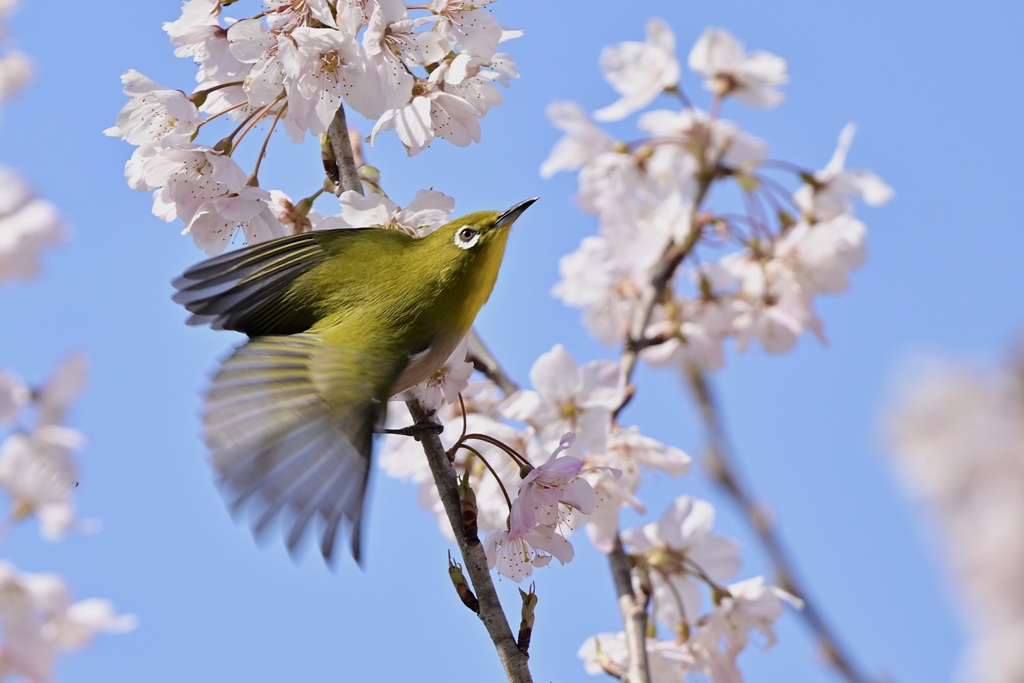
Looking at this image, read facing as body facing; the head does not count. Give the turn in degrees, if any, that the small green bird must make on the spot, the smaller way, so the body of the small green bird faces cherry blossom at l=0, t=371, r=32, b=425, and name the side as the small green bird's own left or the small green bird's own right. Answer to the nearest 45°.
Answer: approximately 135° to the small green bird's own left

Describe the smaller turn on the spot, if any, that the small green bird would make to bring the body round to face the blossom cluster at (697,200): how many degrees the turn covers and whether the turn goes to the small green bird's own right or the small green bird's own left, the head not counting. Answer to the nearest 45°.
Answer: approximately 45° to the small green bird's own left

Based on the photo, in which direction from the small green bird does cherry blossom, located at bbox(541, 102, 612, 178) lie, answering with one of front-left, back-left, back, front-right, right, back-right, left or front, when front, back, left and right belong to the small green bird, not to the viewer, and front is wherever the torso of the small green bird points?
front-left

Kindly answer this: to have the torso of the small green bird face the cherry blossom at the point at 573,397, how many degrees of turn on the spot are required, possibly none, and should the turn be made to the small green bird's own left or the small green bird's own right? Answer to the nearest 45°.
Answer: approximately 45° to the small green bird's own left

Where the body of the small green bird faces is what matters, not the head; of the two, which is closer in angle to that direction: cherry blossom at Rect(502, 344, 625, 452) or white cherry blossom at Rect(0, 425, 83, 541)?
the cherry blossom

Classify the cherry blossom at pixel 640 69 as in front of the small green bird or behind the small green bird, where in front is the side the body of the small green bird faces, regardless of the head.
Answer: in front

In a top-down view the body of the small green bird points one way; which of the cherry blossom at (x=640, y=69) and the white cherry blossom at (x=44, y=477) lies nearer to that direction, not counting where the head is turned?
the cherry blossom

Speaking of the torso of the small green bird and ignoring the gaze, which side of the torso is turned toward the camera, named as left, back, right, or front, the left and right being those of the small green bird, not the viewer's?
right

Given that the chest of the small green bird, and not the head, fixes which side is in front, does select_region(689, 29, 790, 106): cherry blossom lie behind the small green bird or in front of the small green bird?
in front
